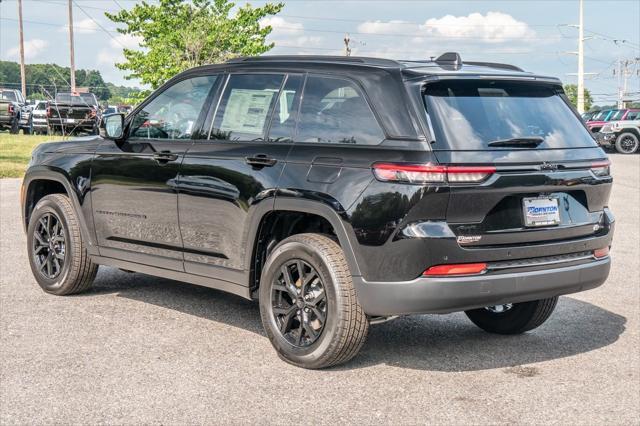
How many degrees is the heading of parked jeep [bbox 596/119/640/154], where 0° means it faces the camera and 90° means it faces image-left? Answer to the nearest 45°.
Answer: approximately 45°

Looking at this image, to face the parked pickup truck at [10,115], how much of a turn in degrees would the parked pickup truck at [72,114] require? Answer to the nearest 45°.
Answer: approximately 45° to its left

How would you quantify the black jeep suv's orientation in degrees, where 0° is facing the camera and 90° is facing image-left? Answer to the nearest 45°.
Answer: approximately 135°

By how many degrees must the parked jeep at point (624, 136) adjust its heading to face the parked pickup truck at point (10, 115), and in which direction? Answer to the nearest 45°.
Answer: approximately 45° to its right

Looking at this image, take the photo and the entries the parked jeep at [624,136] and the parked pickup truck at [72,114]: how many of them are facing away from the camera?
1

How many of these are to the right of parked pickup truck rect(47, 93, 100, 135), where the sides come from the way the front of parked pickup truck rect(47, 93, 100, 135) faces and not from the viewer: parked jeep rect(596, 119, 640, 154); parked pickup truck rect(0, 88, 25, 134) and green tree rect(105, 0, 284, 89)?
2

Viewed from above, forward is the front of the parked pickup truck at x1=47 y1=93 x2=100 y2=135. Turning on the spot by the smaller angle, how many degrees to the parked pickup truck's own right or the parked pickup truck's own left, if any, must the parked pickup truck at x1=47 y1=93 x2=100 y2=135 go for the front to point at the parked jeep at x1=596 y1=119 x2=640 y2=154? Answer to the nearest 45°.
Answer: approximately 90° to the parked pickup truck's own right
